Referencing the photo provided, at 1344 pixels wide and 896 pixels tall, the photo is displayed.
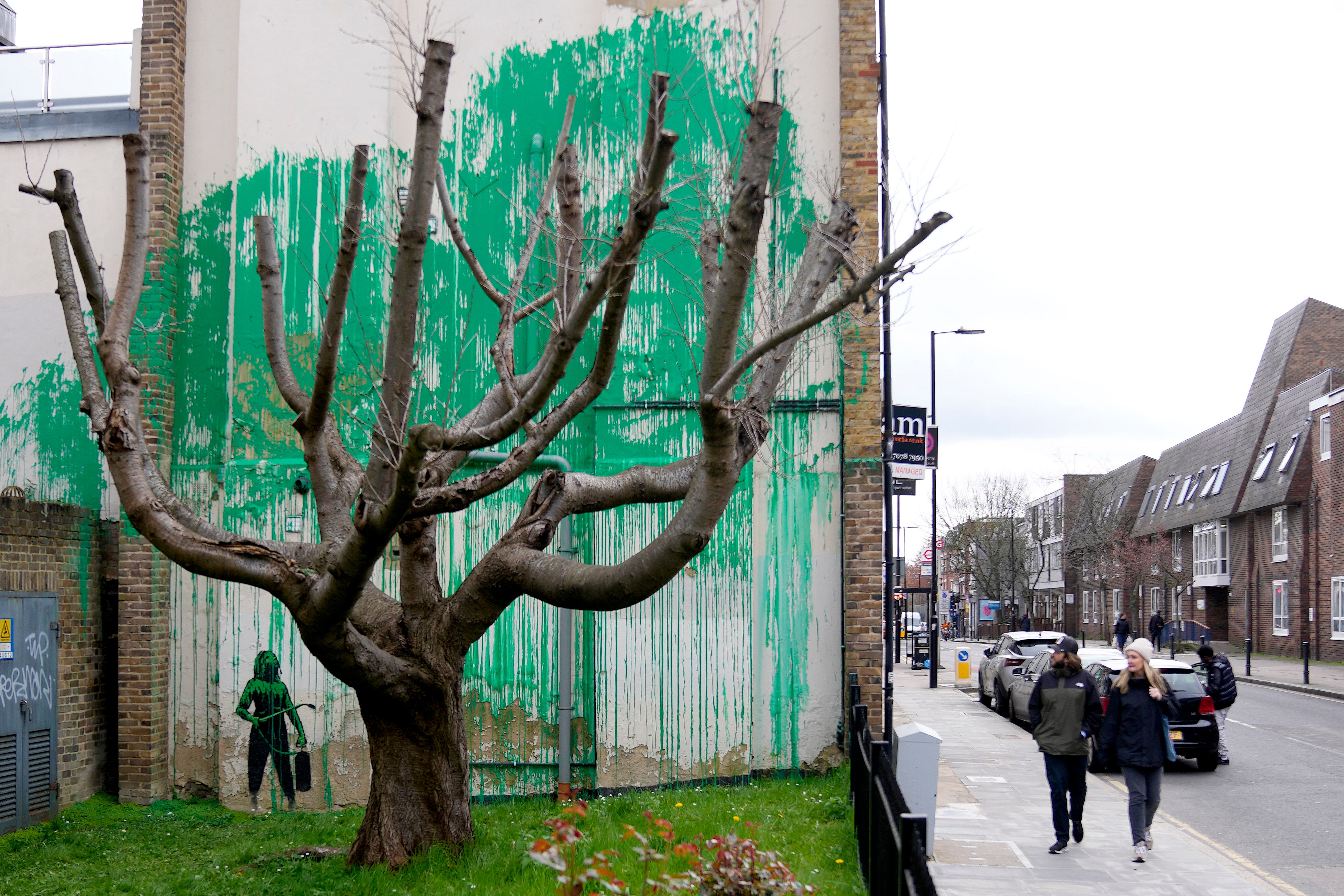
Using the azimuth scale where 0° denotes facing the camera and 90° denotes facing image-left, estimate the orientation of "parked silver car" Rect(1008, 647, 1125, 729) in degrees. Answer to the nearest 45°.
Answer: approximately 135°

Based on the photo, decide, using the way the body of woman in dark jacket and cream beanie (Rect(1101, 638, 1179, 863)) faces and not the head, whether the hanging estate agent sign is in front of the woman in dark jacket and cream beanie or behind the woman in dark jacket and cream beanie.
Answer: behind

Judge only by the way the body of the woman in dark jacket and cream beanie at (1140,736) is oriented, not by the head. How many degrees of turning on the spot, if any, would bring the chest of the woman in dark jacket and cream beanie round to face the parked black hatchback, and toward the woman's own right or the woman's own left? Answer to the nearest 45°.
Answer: approximately 180°

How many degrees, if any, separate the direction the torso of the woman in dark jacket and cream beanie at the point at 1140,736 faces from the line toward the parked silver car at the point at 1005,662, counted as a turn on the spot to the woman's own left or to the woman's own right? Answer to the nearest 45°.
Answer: approximately 180°

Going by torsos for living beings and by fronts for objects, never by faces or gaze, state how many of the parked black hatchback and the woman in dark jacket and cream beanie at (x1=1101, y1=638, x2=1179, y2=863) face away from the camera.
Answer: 1

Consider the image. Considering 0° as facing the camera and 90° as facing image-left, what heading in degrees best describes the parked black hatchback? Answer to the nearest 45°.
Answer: approximately 180°

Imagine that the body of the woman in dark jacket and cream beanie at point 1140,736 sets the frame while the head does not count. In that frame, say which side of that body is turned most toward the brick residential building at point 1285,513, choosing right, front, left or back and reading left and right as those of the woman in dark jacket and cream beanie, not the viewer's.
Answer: back

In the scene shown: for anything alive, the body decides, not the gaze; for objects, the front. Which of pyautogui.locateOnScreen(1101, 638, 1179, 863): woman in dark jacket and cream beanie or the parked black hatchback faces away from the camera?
the parked black hatchback

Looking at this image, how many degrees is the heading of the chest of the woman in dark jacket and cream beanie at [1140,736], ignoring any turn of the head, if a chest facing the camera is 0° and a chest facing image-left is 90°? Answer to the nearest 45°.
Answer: approximately 0°

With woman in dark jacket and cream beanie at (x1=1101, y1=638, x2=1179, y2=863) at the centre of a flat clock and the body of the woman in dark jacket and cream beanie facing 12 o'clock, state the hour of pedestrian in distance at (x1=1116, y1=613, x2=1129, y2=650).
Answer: The pedestrian in distance is roughly at 6 o'clock from the woman in dark jacket and cream beanie.

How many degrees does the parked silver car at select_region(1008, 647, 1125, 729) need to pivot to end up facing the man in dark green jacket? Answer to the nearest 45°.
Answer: approximately 135° to its left
